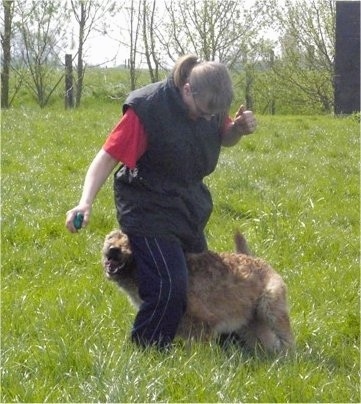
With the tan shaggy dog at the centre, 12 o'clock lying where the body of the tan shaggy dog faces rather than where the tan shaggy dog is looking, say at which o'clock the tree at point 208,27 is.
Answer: The tree is roughly at 3 o'clock from the tan shaggy dog.

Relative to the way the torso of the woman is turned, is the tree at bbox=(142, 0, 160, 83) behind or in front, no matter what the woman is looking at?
behind

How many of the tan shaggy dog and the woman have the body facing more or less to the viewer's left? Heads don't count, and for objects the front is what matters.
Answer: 1

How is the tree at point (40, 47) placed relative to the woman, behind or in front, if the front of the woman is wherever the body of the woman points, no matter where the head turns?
behind

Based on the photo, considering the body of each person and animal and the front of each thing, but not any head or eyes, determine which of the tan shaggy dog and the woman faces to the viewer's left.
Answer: the tan shaggy dog

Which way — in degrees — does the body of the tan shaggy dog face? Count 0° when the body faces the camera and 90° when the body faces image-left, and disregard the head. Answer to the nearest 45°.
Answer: approximately 90°

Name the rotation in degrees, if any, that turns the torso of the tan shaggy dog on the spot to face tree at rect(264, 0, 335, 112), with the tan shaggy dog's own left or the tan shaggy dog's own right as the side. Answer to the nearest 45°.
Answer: approximately 90° to the tan shaggy dog's own right
